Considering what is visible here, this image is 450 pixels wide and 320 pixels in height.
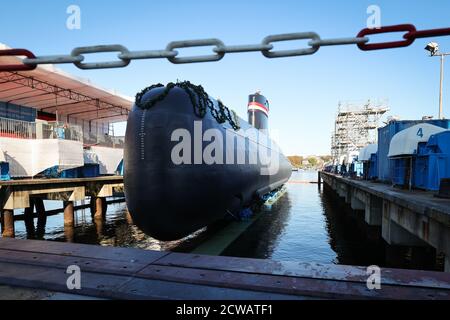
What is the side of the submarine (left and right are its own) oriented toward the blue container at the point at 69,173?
right

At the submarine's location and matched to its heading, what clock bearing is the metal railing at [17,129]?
The metal railing is roughly at 3 o'clock from the submarine.

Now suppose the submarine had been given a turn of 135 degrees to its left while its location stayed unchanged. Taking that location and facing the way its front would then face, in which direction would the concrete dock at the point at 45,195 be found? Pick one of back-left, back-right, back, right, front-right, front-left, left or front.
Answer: back-left

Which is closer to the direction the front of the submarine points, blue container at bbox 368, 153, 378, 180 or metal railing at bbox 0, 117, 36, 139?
the metal railing

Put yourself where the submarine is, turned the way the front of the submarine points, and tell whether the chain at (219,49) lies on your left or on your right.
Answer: on your left

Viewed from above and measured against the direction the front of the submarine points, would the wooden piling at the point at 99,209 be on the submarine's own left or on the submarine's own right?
on the submarine's own right

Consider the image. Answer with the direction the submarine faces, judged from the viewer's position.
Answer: facing the viewer and to the left of the viewer

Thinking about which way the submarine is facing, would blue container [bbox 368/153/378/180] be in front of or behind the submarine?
behind

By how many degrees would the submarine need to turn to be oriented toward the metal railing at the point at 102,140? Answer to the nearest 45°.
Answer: approximately 90° to its right
